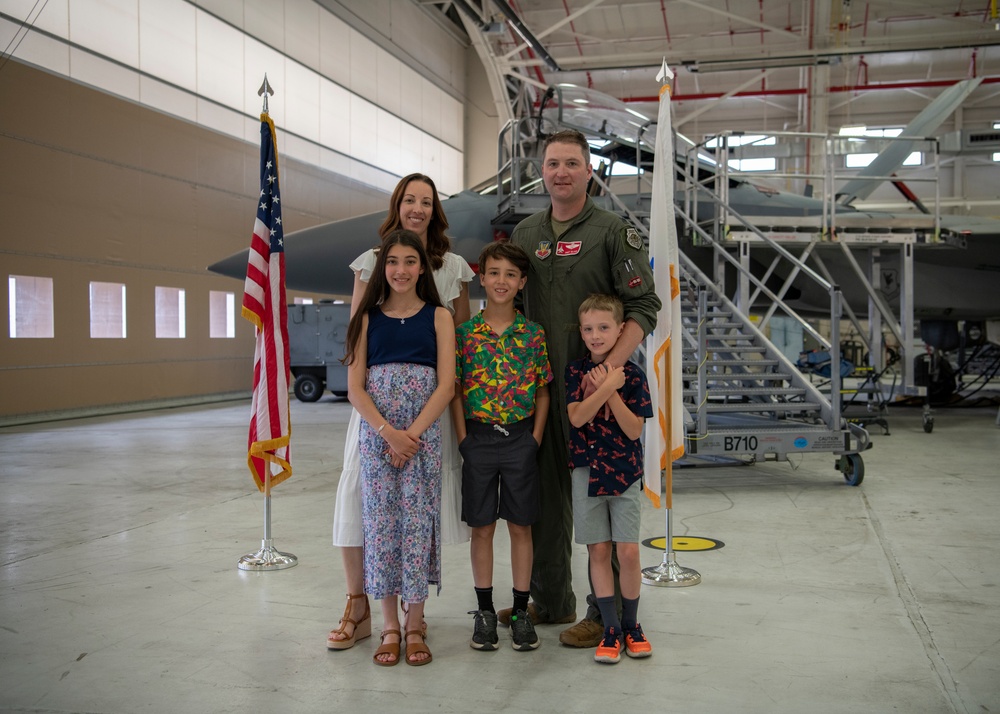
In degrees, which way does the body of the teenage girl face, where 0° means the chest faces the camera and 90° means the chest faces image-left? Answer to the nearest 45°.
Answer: approximately 0°

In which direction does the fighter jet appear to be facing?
to the viewer's left

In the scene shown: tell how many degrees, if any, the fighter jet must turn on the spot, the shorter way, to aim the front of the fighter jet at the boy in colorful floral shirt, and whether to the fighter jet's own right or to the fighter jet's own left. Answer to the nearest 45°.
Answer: approximately 90° to the fighter jet's own left

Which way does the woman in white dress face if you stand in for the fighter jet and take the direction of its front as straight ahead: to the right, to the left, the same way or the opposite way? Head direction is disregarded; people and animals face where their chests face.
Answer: to the left
